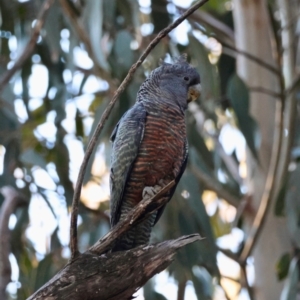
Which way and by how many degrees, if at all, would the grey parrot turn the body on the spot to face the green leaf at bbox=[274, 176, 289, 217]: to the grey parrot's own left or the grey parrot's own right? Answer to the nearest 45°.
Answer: approximately 90° to the grey parrot's own left

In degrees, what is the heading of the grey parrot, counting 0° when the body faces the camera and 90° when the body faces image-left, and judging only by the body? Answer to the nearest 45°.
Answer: approximately 315°

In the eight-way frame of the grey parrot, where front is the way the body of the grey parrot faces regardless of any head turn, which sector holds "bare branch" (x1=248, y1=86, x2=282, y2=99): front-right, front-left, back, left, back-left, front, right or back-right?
left

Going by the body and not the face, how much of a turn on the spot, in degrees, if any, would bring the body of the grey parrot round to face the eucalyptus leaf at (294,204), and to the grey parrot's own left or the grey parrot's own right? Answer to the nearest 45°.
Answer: approximately 90° to the grey parrot's own left

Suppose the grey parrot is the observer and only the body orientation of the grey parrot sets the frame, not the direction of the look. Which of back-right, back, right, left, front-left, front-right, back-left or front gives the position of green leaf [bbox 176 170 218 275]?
back-left

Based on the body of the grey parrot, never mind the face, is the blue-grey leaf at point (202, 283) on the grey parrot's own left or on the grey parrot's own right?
on the grey parrot's own left

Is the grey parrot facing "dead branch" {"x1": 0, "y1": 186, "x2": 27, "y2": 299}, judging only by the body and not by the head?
no

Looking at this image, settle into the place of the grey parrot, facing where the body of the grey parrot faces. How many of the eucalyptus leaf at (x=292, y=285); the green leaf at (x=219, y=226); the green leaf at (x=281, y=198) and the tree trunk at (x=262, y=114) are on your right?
0

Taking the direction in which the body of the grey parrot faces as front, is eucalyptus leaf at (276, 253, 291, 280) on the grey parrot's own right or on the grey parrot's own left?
on the grey parrot's own left

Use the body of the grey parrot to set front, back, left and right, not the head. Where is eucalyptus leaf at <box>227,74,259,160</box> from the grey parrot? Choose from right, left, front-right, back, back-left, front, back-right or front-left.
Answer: left

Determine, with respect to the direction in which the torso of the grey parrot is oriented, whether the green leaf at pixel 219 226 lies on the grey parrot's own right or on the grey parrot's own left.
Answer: on the grey parrot's own left

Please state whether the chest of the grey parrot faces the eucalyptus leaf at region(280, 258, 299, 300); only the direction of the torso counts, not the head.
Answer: no

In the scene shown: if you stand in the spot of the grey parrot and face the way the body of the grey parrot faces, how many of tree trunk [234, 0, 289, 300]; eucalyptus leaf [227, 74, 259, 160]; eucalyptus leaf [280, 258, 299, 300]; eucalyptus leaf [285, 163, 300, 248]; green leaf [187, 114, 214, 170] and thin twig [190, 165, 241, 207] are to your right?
0

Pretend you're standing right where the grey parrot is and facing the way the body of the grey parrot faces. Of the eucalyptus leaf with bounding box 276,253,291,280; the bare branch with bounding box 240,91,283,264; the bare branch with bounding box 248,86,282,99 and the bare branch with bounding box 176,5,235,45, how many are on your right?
0

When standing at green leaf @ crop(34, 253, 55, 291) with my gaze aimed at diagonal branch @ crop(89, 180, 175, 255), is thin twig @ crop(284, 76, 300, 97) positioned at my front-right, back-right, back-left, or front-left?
front-left

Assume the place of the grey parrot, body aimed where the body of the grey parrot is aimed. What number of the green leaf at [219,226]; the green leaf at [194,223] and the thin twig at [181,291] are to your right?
0
